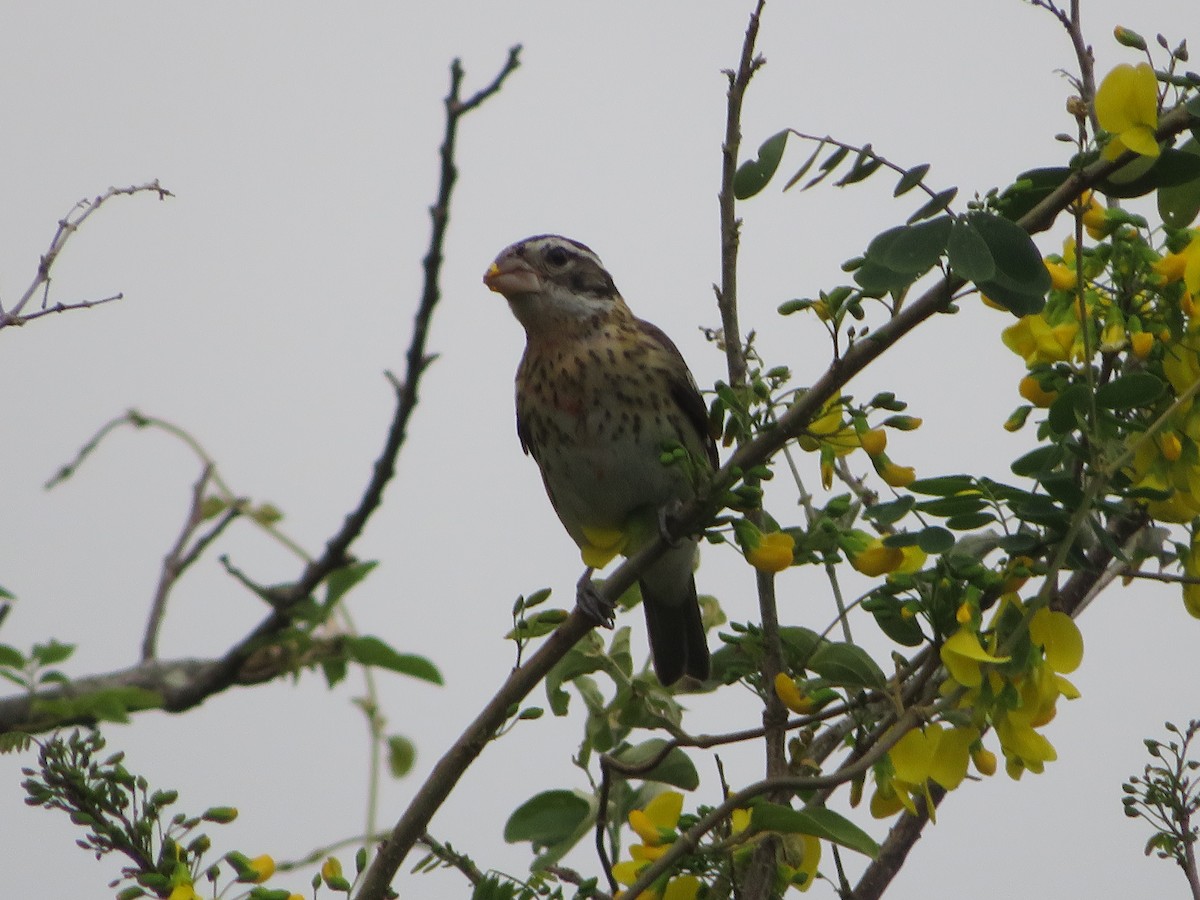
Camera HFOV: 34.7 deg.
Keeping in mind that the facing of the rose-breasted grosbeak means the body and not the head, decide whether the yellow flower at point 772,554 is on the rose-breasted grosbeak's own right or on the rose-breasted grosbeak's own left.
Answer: on the rose-breasted grosbeak's own left

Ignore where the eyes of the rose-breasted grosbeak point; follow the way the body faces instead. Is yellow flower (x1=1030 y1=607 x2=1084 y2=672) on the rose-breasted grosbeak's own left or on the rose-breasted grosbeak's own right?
on the rose-breasted grosbeak's own left
